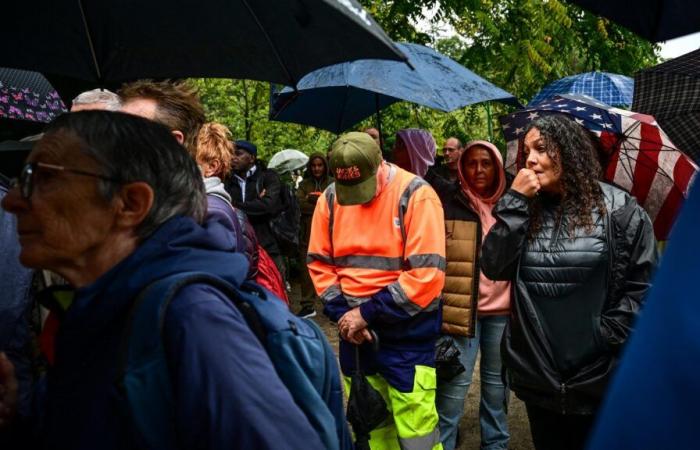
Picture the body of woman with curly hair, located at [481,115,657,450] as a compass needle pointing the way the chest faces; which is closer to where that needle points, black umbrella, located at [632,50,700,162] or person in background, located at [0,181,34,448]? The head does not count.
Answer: the person in background

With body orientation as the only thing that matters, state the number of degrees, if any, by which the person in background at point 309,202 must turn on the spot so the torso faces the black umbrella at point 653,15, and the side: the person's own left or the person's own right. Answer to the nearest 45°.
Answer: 0° — they already face it

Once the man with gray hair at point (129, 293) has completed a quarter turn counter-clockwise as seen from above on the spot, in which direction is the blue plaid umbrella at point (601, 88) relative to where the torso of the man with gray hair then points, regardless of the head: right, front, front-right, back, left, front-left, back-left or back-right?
back-left

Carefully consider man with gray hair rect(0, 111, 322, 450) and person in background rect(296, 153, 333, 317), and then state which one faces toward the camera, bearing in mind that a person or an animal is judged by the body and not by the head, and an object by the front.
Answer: the person in background

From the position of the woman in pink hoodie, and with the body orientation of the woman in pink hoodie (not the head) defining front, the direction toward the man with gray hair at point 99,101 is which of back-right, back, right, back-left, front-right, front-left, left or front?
front-right

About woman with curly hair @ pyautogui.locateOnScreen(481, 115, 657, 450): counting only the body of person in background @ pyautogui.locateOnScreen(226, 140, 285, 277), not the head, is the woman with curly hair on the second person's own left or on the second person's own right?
on the second person's own left

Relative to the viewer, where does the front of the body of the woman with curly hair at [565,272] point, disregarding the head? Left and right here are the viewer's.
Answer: facing the viewer and to the left of the viewer

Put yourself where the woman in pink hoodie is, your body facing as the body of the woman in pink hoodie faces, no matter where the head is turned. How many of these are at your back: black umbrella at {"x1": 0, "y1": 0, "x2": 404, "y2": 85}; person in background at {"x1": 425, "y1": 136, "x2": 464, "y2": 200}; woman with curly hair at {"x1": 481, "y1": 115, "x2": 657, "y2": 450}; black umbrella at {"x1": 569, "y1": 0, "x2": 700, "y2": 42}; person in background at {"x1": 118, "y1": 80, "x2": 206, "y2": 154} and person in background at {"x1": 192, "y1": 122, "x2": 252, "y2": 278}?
1

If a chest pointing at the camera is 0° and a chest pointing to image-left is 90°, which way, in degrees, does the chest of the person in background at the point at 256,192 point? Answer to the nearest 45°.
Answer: approximately 45°

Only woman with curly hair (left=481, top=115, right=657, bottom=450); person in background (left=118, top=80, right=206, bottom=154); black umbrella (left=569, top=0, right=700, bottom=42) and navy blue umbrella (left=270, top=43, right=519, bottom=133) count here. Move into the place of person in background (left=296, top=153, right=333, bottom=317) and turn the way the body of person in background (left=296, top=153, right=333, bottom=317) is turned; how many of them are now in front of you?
4

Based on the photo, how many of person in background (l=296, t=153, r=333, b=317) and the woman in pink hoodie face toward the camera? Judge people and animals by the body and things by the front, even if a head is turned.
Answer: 2

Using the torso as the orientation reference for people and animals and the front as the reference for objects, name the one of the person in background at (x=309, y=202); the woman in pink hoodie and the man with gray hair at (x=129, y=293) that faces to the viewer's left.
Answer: the man with gray hair

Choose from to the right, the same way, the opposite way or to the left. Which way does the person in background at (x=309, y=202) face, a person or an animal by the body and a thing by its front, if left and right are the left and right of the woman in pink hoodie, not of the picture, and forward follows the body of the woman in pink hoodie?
the same way

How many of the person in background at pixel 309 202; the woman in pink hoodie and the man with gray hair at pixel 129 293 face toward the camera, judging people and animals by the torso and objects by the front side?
2

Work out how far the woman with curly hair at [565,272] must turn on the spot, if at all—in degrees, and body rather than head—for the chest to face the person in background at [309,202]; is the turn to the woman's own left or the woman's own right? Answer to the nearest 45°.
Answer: approximately 90° to the woman's own right

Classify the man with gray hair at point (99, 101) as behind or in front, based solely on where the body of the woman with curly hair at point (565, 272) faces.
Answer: in front

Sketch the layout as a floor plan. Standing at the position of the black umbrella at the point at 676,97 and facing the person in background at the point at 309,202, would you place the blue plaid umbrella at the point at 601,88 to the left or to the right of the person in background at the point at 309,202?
right

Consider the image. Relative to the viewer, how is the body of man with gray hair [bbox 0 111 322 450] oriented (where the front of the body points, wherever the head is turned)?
to the viewer's left

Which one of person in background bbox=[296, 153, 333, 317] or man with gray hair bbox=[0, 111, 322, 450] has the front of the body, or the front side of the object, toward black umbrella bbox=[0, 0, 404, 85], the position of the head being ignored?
the person in background
